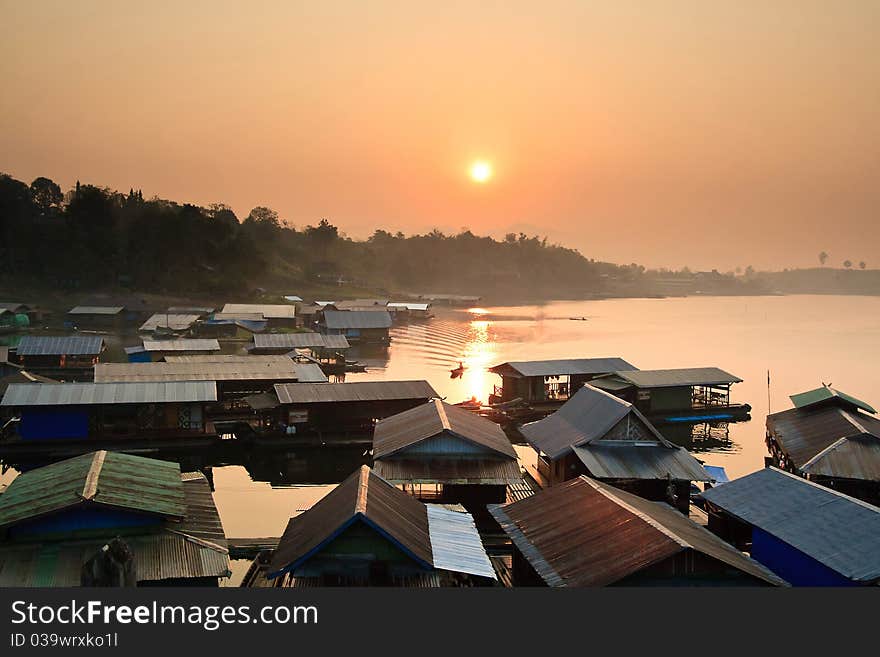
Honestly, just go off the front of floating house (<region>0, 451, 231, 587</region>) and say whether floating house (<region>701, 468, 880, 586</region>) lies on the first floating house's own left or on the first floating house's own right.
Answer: on the first floating house's own left

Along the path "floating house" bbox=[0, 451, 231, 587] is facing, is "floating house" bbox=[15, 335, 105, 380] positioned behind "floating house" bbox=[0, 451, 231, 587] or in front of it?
behind

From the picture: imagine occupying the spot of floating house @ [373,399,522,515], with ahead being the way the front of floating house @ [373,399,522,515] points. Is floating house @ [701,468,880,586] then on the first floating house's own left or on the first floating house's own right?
on the first floating house's own left

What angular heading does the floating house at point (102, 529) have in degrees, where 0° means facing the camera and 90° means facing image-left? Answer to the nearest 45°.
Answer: approximately 0°

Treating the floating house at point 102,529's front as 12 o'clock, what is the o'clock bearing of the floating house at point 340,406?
the floating house at point 340,406 is roughly at 7 o'clock from the floating house at point 102,529.

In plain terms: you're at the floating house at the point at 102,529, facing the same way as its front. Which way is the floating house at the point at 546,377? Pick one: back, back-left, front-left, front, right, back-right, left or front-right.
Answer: back-left

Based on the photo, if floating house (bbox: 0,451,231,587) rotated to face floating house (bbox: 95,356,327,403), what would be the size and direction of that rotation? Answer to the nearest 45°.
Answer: approximately 180°

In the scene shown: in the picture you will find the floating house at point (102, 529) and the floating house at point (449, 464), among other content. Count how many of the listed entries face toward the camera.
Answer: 2

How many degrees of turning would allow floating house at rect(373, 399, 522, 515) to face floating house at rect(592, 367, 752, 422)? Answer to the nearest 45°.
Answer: approximately 135° to its left

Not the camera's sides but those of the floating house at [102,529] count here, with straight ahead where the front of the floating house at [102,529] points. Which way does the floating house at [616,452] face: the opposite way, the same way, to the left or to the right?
the same way

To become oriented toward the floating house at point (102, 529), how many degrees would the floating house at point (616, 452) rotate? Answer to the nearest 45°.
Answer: approximately 90° to its right

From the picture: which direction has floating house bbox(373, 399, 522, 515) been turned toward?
toward the camera
